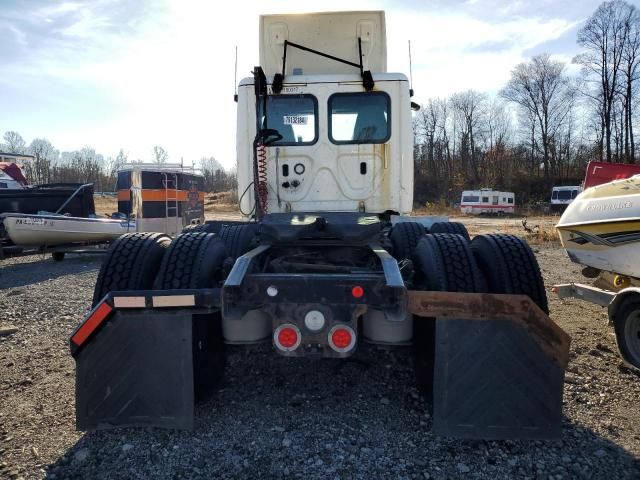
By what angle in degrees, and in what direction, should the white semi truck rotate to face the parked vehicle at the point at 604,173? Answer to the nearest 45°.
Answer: approximately 45° to its right

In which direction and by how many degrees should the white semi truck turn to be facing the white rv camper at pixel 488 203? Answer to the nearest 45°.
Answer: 0° — it already faces it

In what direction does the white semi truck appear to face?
away from the camera

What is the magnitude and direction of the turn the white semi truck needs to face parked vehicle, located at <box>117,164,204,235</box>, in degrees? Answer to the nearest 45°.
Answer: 0° — it already faces it
